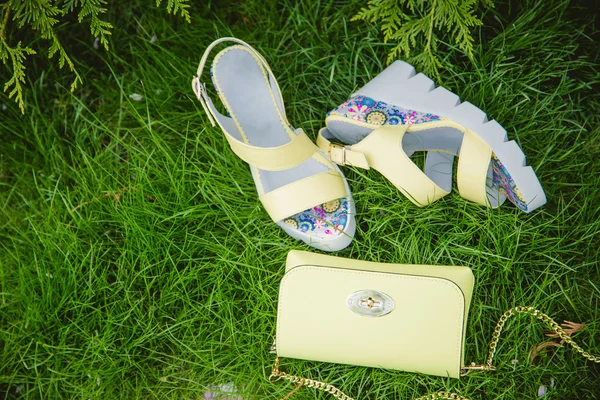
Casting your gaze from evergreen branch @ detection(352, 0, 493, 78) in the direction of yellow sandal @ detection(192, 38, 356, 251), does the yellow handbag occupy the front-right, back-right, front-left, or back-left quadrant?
front-left

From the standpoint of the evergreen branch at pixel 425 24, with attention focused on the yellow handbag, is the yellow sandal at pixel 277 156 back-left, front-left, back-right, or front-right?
front-right

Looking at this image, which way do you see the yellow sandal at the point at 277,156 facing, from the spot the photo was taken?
facing the viewer and to the right of the viewer

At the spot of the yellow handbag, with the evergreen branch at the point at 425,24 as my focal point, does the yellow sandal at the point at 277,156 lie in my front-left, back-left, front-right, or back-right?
front-left
